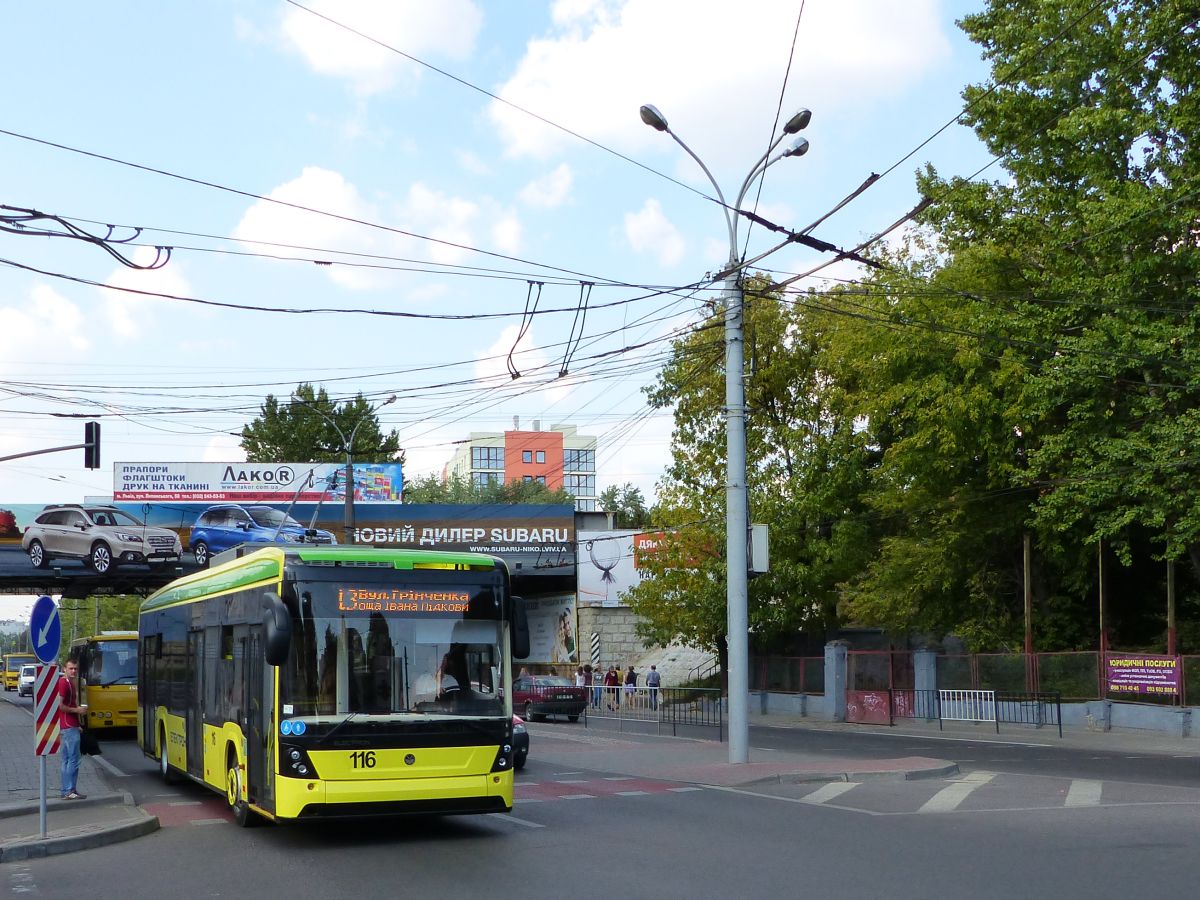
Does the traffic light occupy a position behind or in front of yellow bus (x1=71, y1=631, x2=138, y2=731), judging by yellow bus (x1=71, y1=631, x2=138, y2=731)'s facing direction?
in front

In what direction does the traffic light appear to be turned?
away from the camera

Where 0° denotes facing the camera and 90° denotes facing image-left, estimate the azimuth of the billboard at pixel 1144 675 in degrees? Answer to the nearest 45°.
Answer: approximately 0°

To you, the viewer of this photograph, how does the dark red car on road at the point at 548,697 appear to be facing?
facing away from the viewer and to the left of the viewer

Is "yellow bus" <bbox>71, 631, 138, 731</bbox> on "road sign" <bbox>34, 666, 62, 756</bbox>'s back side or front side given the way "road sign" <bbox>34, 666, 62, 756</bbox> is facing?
on the back side

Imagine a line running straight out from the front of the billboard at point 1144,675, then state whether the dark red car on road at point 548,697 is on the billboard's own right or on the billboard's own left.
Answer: on the billboard's own right
